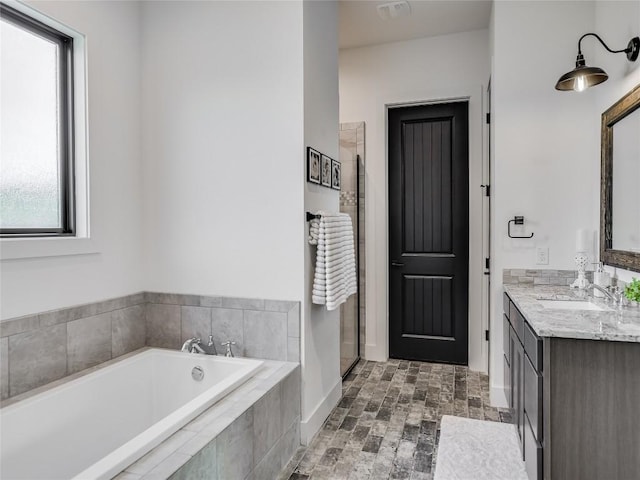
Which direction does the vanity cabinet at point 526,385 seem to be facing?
to the viewer's left

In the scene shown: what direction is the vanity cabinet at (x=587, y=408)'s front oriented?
to the viewer's left

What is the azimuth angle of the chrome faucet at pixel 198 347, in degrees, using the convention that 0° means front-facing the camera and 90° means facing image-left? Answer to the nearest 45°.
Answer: approximately 45°

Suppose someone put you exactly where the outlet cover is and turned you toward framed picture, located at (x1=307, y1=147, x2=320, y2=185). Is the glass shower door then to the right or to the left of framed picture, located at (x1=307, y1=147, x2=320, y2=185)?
right

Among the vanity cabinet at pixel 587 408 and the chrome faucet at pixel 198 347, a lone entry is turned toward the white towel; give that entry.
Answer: the vanity cabinet

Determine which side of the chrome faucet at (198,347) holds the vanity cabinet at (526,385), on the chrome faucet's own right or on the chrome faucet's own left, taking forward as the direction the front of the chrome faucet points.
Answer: on the chrome faucet's own left
